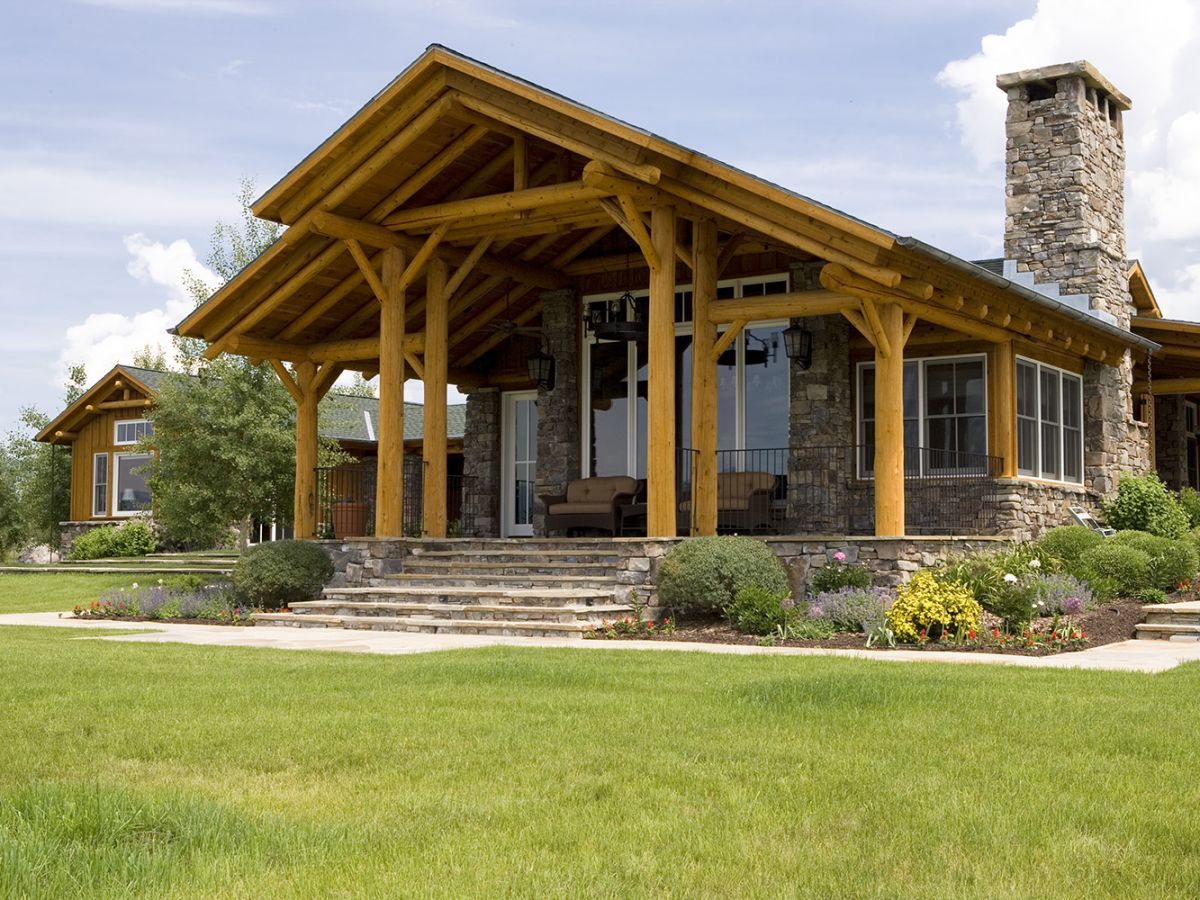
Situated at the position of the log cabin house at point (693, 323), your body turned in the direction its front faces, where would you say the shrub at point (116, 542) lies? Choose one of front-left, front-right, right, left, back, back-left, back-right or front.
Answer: right

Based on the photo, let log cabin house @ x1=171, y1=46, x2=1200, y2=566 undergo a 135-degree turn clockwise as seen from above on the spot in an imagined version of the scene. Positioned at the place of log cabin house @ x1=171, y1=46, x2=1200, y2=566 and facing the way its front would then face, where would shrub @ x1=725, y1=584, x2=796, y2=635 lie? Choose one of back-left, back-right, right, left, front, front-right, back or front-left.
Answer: back

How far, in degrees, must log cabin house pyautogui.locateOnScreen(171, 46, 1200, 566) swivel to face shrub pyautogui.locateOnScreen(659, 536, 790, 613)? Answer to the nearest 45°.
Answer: approximately 45° to its left

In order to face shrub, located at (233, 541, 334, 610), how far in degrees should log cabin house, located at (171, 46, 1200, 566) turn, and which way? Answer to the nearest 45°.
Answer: approximately 45° to its right

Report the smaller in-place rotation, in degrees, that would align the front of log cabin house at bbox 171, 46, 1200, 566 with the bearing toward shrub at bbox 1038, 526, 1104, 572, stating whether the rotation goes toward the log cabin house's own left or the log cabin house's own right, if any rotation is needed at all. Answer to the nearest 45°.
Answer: approximately 135° to the log cabin house's own left

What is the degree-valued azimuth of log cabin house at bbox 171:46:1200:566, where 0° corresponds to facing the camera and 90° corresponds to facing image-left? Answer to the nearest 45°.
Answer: approximately 45°

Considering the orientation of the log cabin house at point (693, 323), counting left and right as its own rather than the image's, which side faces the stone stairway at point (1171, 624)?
left

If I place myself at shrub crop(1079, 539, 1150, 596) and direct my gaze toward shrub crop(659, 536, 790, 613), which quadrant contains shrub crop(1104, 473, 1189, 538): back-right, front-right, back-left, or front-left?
back-right

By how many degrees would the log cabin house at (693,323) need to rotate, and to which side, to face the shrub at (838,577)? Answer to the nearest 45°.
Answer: approximately 90° to its left
